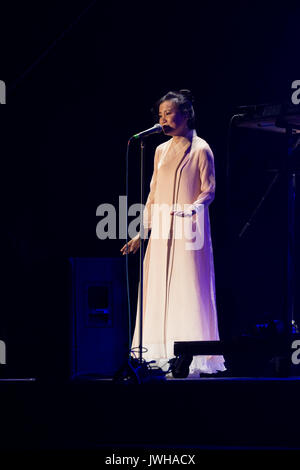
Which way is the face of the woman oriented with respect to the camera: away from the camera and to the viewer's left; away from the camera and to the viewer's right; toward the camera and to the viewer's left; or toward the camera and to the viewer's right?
toward the camera and to the viewer's left

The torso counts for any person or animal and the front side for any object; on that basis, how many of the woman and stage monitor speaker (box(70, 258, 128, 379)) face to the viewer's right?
0

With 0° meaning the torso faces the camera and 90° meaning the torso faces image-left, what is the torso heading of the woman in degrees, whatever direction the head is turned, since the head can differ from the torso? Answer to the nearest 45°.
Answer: approximately 45°
